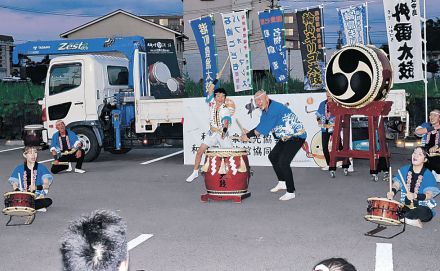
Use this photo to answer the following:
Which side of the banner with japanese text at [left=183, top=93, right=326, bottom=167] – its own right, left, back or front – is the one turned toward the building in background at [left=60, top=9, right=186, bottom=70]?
back

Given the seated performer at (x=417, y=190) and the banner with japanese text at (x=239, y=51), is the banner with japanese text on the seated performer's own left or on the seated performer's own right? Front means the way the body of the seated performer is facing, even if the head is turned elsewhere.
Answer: on the seated performer's own right

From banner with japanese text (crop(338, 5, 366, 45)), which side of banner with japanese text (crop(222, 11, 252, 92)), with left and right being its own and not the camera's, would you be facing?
left

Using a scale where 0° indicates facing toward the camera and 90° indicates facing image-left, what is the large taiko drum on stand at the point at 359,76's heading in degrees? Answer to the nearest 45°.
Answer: approximately 45°

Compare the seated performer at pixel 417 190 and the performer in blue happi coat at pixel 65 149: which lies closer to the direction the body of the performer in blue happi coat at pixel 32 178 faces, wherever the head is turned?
the seated performer

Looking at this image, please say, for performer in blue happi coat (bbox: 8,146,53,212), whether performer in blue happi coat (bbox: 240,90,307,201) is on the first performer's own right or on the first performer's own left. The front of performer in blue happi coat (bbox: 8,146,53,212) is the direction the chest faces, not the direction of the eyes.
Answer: on the first performer's own left

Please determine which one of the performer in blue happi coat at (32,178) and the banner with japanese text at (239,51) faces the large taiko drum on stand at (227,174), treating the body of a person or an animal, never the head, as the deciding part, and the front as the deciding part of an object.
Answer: the banner with japanese text

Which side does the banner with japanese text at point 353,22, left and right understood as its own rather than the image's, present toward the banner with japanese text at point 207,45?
right

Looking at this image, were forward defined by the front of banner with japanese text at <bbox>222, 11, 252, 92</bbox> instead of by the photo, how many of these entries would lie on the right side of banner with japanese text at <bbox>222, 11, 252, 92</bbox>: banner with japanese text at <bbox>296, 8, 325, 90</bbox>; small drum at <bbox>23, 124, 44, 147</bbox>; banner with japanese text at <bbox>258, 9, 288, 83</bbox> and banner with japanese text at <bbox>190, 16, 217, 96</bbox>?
2

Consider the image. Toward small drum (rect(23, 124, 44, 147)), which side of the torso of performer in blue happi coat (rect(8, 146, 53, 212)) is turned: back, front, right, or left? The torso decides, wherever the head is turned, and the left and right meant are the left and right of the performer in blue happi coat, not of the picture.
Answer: back

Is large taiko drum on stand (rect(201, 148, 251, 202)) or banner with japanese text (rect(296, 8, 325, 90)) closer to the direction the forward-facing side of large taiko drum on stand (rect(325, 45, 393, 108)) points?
the large taiko drum on stand
